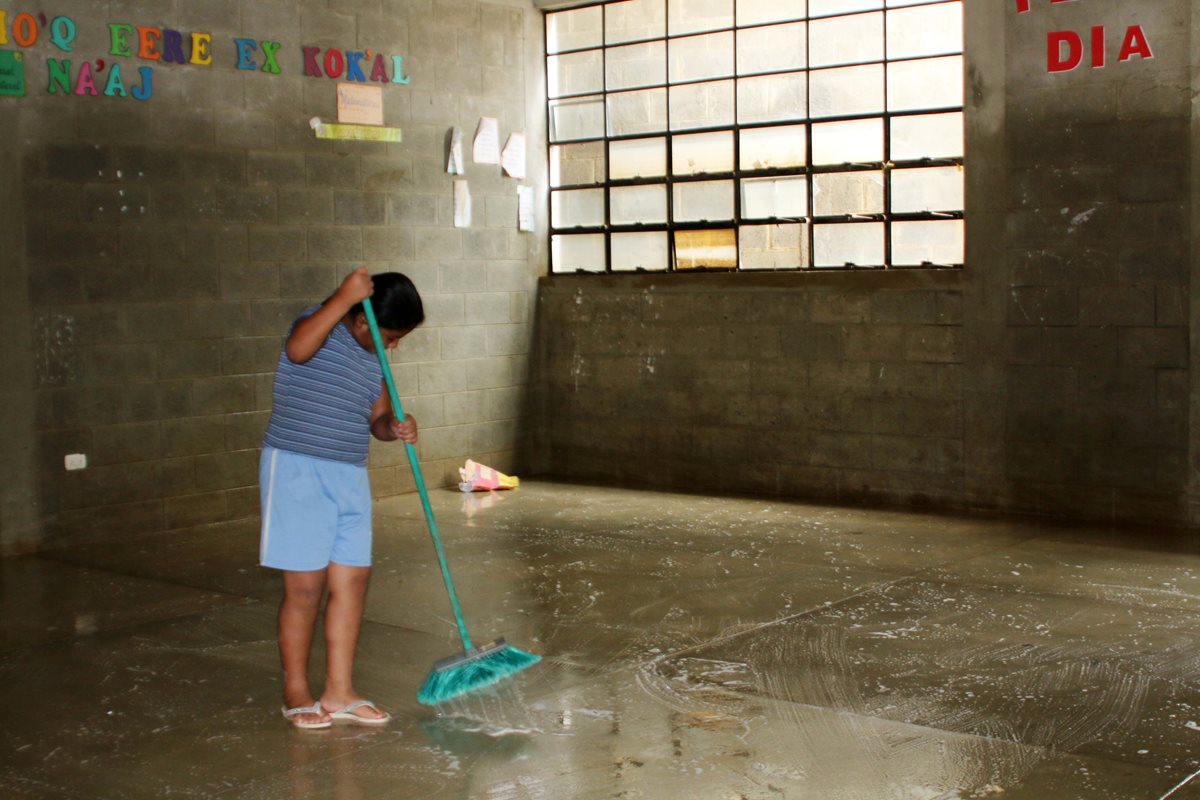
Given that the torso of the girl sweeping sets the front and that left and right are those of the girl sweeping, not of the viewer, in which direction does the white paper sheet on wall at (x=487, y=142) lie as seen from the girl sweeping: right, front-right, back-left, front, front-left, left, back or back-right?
back-left

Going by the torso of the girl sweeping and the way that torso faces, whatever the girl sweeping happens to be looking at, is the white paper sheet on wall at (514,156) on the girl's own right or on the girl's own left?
on the girl's own left

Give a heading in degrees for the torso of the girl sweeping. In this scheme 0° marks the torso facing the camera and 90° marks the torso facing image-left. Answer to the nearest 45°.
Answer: approximately 315°

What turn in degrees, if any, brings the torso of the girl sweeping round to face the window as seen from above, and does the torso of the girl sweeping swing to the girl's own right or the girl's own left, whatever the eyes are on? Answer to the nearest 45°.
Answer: approximately 90° to the girl's own left

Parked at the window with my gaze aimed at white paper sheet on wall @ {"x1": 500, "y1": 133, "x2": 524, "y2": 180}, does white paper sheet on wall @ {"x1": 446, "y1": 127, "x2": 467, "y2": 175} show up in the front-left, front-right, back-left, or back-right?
front-left

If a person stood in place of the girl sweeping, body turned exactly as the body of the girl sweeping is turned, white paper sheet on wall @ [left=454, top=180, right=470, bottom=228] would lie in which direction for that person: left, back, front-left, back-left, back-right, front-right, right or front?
back-left
